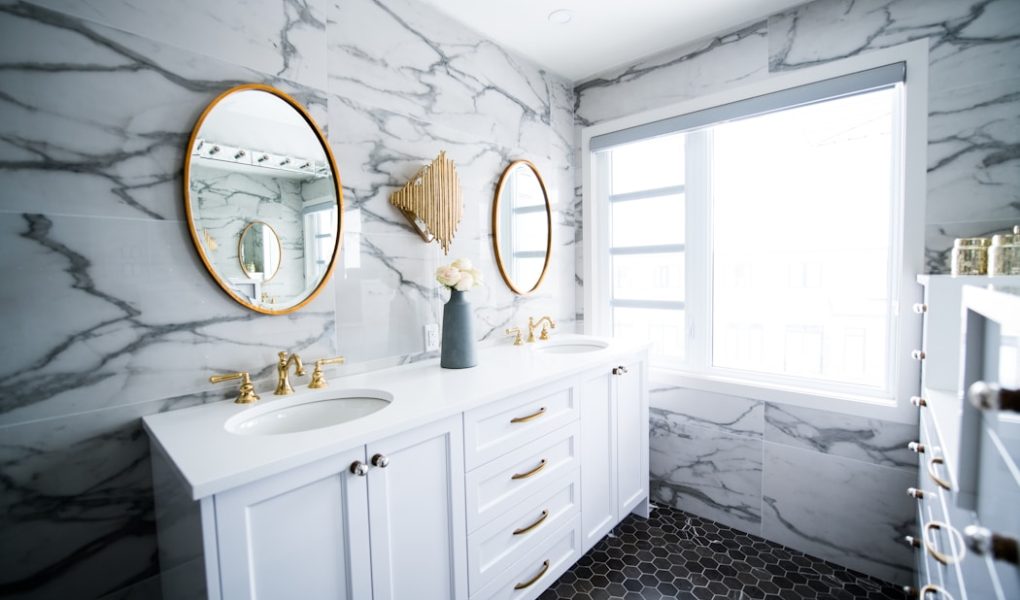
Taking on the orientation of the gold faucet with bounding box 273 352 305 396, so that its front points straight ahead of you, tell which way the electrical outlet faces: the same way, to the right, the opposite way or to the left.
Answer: the same way

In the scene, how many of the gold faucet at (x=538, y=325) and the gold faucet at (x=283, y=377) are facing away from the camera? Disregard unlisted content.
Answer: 0

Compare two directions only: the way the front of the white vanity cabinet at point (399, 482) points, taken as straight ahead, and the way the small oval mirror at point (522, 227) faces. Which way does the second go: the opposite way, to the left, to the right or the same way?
the same way

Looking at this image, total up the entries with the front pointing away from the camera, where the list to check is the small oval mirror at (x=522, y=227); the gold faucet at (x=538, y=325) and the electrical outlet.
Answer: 0

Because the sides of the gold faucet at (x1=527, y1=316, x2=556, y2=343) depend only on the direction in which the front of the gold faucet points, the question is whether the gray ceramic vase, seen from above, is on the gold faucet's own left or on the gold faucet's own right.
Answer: on the gold faucet's own right

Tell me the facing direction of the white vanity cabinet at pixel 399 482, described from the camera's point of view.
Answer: facing the viewer and to the right of the viewer

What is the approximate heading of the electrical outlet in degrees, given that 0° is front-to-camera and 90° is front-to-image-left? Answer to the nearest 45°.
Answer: approximately 315°

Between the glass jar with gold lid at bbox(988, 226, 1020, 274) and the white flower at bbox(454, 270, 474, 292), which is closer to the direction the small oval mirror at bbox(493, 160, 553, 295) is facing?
the glass jar with gold lid

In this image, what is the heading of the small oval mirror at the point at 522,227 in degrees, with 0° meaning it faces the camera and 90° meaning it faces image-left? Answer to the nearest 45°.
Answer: approximately 315°

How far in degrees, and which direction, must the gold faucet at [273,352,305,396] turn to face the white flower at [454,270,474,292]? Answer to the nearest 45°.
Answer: approximately 45° to its left

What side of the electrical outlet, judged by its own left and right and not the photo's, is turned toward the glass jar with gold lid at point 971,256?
front

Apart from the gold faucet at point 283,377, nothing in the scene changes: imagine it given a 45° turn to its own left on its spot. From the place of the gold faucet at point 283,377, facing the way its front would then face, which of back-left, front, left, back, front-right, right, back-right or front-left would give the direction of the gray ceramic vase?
front

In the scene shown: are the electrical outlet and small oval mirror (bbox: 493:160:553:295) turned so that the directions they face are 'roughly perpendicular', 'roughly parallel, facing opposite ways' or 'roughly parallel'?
roughly parallel

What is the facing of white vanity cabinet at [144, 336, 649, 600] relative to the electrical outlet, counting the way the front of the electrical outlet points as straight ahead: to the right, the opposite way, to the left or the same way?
the same way

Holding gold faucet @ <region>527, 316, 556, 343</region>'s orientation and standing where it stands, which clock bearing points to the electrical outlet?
The electrical outlet is roughly at 3 o'clock from the gold faucet.

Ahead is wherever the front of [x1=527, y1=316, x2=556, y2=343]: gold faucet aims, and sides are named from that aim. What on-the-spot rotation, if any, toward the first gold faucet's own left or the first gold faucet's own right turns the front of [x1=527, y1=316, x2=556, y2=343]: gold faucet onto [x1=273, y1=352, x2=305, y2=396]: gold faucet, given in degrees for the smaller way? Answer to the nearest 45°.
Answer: approximately 90° to the first gold faucet's own right
